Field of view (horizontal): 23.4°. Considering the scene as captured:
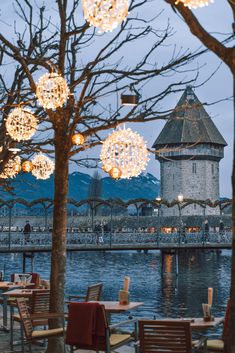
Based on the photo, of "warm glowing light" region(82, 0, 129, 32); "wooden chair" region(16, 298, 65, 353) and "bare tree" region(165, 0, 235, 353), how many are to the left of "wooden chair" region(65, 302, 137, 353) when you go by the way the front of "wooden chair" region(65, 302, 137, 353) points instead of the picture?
1

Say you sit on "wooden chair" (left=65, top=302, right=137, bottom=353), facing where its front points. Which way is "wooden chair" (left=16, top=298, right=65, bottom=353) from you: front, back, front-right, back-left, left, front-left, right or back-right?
left

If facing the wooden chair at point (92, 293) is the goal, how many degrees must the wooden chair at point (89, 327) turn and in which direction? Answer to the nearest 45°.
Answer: approximately 45° to its left

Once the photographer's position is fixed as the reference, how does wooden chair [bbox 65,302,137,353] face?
facing away from the viewer and to the right of the viewer

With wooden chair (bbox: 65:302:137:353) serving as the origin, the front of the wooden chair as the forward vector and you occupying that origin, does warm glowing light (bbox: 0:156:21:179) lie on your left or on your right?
on your left

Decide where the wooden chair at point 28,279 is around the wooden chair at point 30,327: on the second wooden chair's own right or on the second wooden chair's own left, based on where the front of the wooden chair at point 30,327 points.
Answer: on the second wooden chair's own left

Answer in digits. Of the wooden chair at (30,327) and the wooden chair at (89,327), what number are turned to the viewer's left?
0
